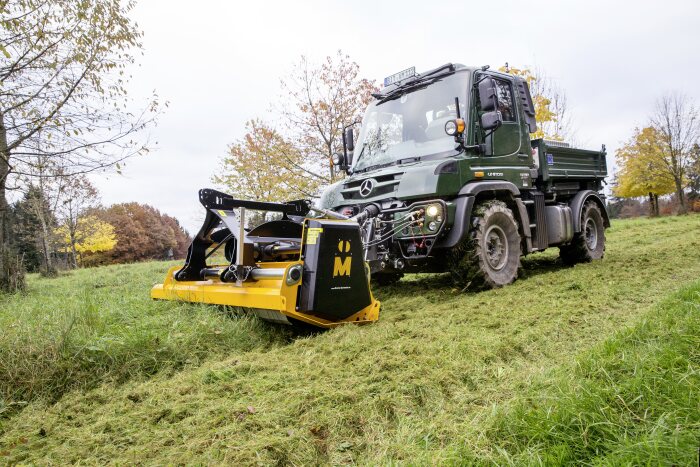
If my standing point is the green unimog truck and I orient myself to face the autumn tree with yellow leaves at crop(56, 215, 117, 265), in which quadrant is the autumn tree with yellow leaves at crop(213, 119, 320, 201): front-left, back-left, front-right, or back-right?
front-right

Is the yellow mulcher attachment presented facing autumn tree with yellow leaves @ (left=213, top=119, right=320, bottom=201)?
no

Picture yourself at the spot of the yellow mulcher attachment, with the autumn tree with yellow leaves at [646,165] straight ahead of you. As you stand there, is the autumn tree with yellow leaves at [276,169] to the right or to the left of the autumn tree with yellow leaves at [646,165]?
left

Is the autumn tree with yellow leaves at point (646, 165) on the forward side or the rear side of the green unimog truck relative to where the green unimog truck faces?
on the rear side

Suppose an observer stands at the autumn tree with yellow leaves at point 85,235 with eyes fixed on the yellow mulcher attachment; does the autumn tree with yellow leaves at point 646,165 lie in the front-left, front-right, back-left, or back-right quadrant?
front-left

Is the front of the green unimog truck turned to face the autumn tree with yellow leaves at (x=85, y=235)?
no

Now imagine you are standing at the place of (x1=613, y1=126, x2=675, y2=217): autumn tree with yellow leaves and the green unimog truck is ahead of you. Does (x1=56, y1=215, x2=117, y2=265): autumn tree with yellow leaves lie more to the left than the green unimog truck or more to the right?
right

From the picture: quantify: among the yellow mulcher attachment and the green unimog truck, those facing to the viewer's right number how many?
0

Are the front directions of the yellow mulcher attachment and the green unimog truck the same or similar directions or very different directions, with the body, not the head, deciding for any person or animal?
same or similar directions

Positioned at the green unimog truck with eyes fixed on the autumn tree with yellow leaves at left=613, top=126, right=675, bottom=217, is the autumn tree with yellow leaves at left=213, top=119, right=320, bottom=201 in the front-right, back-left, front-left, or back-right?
front-left

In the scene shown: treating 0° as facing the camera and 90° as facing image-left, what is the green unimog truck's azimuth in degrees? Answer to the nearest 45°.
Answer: approximately 45°

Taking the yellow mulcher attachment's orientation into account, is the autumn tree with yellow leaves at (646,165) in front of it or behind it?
behind

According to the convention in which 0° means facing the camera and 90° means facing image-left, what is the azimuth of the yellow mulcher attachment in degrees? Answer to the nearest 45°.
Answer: approximately 45°
